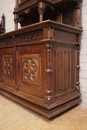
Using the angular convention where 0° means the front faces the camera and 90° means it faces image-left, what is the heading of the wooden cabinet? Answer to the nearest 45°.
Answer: approximately 45°
